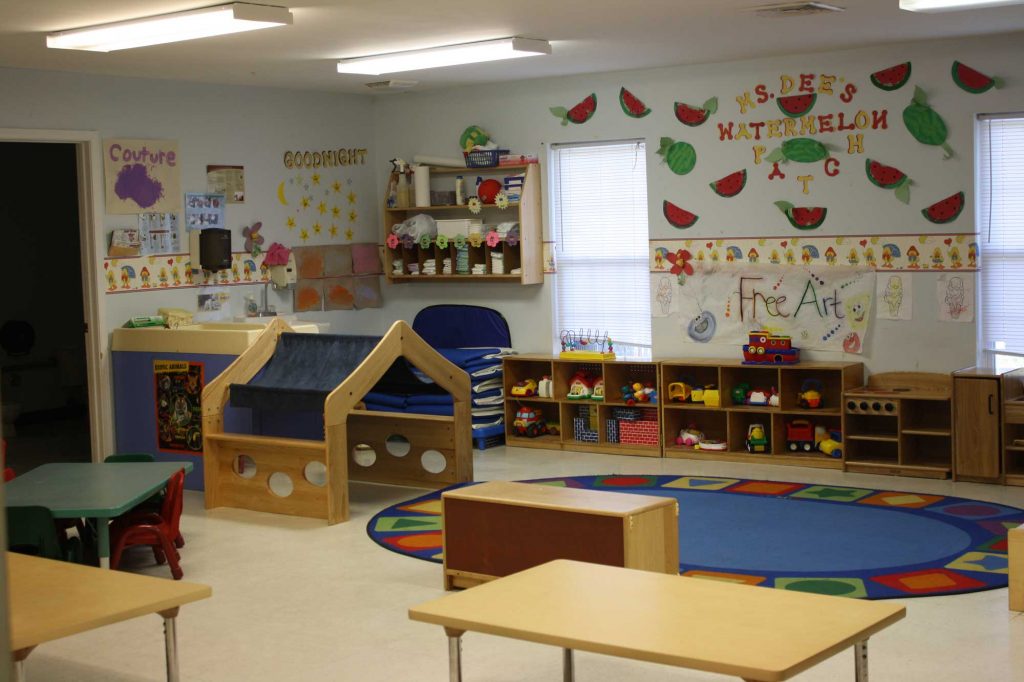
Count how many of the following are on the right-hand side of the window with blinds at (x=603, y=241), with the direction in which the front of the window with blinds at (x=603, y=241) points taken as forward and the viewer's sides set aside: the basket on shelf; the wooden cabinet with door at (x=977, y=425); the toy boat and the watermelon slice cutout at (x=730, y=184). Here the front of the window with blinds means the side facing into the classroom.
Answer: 1

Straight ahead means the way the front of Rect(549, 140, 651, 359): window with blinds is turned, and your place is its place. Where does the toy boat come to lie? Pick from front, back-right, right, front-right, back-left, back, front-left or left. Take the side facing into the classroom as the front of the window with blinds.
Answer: front-left

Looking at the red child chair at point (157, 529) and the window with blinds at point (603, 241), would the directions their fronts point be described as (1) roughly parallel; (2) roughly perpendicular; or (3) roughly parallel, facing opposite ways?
roughly perpendicular

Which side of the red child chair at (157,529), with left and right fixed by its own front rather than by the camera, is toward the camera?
left

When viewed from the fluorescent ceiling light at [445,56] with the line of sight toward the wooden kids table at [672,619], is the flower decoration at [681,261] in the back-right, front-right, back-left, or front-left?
back-left

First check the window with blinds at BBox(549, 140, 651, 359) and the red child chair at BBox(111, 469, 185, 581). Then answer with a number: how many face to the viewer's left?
1

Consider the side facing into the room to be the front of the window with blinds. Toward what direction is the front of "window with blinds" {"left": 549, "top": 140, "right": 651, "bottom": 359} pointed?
toward the camera

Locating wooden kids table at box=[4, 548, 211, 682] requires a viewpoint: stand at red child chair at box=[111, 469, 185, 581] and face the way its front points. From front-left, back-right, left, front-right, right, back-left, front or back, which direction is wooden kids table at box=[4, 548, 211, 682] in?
left

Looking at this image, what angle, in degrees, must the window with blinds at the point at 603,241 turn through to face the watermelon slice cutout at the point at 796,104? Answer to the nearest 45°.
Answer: approximately 45° to its left

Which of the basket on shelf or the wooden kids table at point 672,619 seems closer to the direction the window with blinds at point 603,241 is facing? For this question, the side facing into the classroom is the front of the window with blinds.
the wooden kids table

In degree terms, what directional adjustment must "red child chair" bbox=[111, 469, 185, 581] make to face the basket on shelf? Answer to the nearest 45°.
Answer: approximately 135° to its right

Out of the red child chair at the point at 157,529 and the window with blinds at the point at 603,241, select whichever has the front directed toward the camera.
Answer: the window with blinds

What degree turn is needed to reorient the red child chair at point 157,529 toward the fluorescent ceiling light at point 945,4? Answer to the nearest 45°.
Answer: approximately 180°

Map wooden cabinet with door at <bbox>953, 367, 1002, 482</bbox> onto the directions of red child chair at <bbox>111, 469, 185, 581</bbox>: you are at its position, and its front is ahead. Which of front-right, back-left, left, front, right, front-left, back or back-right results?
back

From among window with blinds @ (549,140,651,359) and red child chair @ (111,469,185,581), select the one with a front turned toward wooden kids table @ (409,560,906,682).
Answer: the window with blinds

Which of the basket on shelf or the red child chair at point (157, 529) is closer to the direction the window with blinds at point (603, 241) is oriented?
the red child chair

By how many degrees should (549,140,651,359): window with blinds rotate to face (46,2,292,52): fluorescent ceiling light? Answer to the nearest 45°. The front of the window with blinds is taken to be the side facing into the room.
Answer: approximately 45° to its right

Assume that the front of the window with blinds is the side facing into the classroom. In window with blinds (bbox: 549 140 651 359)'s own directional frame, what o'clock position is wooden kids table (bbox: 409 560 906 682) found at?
The wooden kids table is roughly at 12 o'clock from the window with blinds.

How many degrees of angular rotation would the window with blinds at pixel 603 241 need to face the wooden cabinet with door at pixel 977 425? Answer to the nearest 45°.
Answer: approximately 45° to its left
